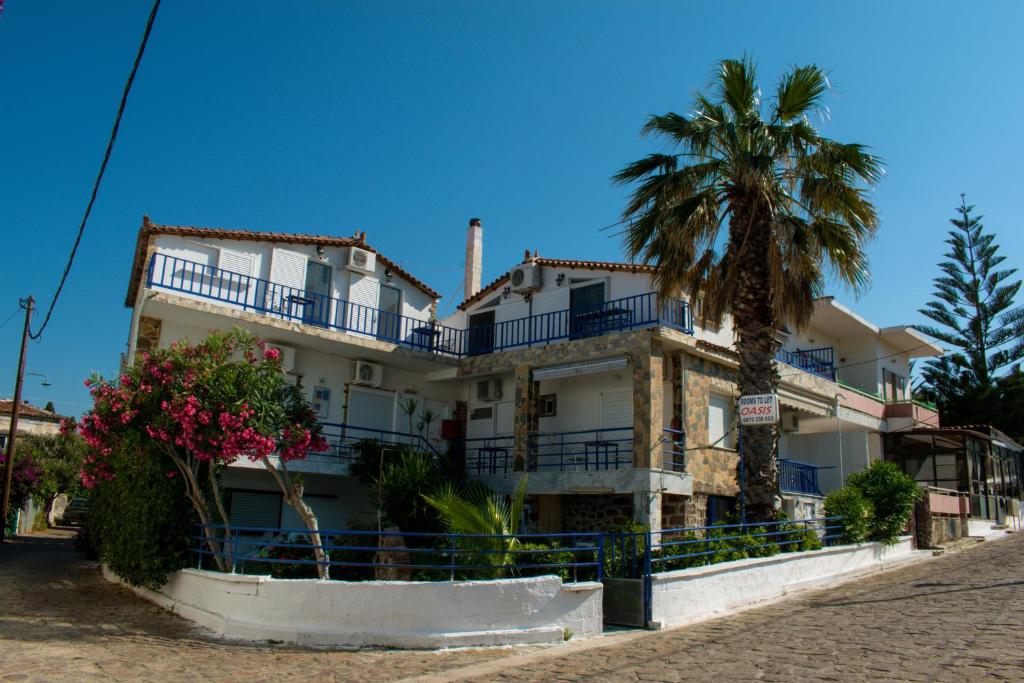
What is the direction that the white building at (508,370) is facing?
toward the camera

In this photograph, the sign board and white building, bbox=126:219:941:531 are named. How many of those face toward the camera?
2

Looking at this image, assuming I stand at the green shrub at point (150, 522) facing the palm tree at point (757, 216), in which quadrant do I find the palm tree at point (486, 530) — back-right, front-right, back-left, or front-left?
front-right

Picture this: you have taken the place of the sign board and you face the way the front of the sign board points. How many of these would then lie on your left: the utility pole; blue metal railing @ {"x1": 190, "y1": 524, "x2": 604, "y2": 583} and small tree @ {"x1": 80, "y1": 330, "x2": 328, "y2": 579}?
0

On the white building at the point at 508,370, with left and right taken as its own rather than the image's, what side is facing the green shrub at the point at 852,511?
left

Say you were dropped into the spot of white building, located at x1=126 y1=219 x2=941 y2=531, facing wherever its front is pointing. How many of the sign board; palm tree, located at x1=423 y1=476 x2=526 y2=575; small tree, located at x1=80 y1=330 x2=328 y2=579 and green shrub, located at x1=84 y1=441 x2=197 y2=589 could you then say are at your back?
0

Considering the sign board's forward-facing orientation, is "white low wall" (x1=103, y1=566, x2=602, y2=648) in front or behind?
in front

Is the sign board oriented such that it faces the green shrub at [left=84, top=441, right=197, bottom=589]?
no

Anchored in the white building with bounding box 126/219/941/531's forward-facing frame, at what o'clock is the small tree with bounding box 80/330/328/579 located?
The small tree is roughly at 1 o'clock from the white building.

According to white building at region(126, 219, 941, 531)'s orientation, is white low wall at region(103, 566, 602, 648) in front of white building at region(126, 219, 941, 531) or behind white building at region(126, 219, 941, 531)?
in front

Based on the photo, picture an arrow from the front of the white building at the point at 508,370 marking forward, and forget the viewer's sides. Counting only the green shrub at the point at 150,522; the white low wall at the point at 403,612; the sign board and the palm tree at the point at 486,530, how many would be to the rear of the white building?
0

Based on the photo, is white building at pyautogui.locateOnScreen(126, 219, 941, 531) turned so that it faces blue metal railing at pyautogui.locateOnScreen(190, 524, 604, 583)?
yes

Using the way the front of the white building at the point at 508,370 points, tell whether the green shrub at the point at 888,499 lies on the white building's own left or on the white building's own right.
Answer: on the white building's own left

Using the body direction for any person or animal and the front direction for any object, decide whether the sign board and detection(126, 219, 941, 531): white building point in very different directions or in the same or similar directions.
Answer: same or similar directions

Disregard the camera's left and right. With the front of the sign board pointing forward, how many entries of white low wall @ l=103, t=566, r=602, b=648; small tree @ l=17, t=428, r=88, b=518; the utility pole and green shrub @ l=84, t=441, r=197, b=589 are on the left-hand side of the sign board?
0

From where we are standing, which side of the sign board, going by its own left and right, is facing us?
front

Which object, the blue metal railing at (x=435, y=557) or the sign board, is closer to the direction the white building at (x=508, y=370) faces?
the blue metal railing
